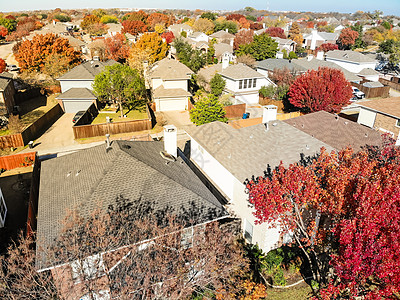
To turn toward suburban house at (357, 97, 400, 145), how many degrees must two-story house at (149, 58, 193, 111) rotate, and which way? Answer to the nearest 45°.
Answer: approximately 45° to its left

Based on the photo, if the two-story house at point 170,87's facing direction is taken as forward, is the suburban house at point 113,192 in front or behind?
in front

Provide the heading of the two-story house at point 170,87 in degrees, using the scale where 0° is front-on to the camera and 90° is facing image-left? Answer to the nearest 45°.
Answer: approximately 0°

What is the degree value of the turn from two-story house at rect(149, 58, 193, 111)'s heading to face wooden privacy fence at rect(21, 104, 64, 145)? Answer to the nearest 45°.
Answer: approximately 45° to its right

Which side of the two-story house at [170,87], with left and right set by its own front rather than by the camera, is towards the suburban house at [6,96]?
right

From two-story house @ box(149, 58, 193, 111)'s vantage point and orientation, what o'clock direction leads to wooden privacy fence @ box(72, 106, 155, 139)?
The wooden privacy fence is roughly at 1 o'clock from the two-story house.

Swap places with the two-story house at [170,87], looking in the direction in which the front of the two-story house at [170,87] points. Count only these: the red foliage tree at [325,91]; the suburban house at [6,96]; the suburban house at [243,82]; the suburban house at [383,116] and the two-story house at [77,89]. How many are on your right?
2

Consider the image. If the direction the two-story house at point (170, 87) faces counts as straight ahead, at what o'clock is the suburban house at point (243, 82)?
The suburban house is roughly at 9 o'clock from the two-story house.

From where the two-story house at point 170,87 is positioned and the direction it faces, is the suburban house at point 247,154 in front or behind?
in front

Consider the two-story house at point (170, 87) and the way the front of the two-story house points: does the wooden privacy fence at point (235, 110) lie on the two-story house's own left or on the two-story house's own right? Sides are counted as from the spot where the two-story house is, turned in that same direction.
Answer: on the two-story house's own left

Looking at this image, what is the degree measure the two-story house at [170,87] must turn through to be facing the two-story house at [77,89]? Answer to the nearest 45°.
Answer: approximately 90° to its right

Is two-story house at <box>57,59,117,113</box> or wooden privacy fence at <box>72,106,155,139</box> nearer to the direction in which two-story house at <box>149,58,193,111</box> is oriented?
the wooden privacy fence

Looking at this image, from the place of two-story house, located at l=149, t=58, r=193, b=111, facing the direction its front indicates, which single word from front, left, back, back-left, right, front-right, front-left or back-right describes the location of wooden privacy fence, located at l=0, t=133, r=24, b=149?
front-right
